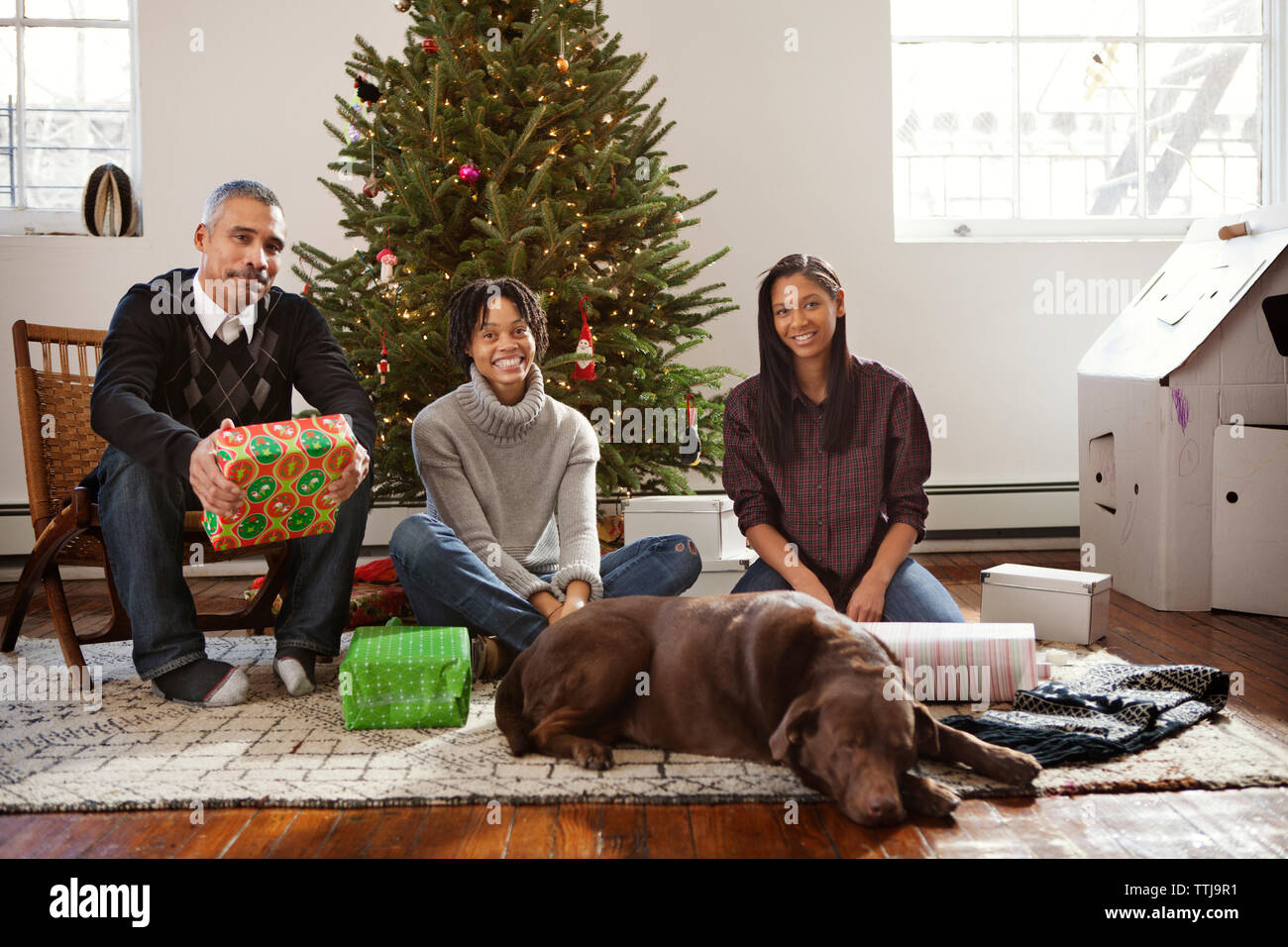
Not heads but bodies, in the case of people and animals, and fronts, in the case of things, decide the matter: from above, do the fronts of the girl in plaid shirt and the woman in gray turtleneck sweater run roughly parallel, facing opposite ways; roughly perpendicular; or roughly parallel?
roughly parallel

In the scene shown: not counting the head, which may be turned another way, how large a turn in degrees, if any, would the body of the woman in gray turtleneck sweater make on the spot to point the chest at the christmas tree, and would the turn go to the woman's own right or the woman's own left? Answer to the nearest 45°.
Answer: approximately 180°

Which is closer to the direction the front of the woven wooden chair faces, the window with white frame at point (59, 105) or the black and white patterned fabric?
the black and white patterned fabric

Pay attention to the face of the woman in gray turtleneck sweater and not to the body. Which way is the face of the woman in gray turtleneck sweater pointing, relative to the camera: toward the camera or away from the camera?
toward the camera

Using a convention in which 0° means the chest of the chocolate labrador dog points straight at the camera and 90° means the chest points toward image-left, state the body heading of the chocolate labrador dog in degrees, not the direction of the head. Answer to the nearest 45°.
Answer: approximately 315°

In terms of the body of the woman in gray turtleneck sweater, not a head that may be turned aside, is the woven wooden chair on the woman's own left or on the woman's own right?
on the woman's own right

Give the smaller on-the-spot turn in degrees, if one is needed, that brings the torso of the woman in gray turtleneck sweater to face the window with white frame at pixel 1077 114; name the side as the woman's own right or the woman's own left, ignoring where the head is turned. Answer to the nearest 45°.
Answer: approximately 135° to the woman's own left

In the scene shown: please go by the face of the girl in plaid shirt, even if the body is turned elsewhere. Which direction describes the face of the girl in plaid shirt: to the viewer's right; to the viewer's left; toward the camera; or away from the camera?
toward the camera

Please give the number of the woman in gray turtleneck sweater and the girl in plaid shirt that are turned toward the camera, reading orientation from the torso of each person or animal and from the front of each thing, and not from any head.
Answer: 2

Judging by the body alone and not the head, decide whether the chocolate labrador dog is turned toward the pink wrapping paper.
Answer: no

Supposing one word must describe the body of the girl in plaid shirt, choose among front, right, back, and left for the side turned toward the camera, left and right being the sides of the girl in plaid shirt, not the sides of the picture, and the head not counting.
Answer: front

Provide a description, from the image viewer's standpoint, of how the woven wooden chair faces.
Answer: facing the viewer and to the right of the viewer

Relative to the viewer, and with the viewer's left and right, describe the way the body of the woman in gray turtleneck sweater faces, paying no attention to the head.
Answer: facing the viewer

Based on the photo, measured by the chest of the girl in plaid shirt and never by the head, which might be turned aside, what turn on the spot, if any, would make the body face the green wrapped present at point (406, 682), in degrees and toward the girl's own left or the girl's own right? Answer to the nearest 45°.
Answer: approximately 45° to the girl's own right

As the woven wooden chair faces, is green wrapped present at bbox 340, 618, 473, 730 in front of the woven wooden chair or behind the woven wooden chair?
in front
